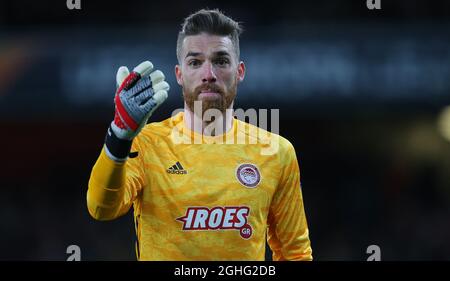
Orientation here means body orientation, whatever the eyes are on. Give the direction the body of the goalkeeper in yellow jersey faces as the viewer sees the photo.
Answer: toward the camera
